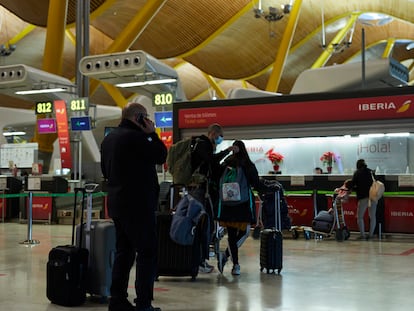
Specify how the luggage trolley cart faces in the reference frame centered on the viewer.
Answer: facing to the left of the viewer

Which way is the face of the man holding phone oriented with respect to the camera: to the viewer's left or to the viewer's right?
to the viewer's right

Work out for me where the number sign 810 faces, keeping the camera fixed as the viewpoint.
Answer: facing the viewer

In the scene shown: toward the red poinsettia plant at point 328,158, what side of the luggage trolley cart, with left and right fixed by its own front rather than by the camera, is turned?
right

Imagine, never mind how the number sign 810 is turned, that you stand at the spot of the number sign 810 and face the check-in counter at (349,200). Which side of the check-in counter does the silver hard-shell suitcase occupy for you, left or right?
right

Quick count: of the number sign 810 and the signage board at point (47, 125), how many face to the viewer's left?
0

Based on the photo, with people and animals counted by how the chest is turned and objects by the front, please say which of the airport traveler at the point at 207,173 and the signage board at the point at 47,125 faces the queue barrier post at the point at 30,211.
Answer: the signage board

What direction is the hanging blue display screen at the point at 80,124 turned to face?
toward the camera

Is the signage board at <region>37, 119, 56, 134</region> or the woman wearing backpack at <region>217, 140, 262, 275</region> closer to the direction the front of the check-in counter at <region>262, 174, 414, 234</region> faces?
the woman wearing backpack

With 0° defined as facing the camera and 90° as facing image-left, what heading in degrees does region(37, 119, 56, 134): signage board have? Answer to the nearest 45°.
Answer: approximately 0°
